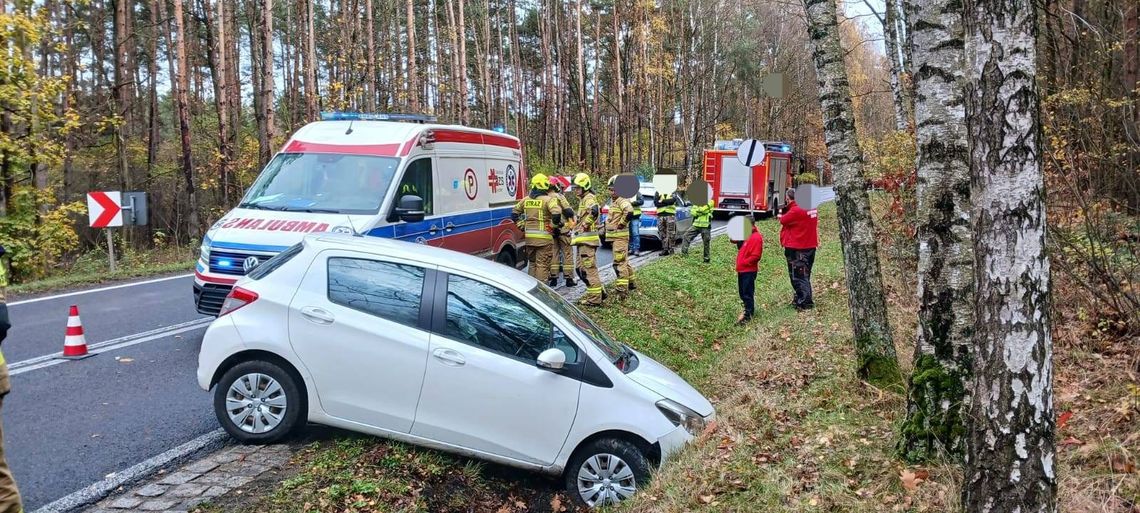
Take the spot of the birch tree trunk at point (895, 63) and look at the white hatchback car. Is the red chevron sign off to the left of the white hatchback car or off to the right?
right

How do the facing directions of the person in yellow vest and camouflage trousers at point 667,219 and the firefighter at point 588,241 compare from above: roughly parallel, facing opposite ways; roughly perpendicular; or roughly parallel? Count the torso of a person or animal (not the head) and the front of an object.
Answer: roughly perpendicular

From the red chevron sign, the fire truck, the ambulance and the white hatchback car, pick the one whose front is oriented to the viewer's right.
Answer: the white hatchback car

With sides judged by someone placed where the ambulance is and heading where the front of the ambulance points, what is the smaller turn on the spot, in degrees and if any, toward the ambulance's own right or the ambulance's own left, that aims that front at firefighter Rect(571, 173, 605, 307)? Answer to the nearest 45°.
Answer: approximately 180°

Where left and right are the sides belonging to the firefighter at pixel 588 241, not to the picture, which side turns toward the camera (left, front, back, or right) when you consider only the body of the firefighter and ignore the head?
left

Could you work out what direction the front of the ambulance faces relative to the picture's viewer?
facing the viewer and to the left of the viewer

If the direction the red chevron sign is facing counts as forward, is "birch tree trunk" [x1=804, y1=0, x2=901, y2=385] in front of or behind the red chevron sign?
in front

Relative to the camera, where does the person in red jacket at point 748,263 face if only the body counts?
to the viewer's left

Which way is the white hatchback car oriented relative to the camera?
to the viewer's right
